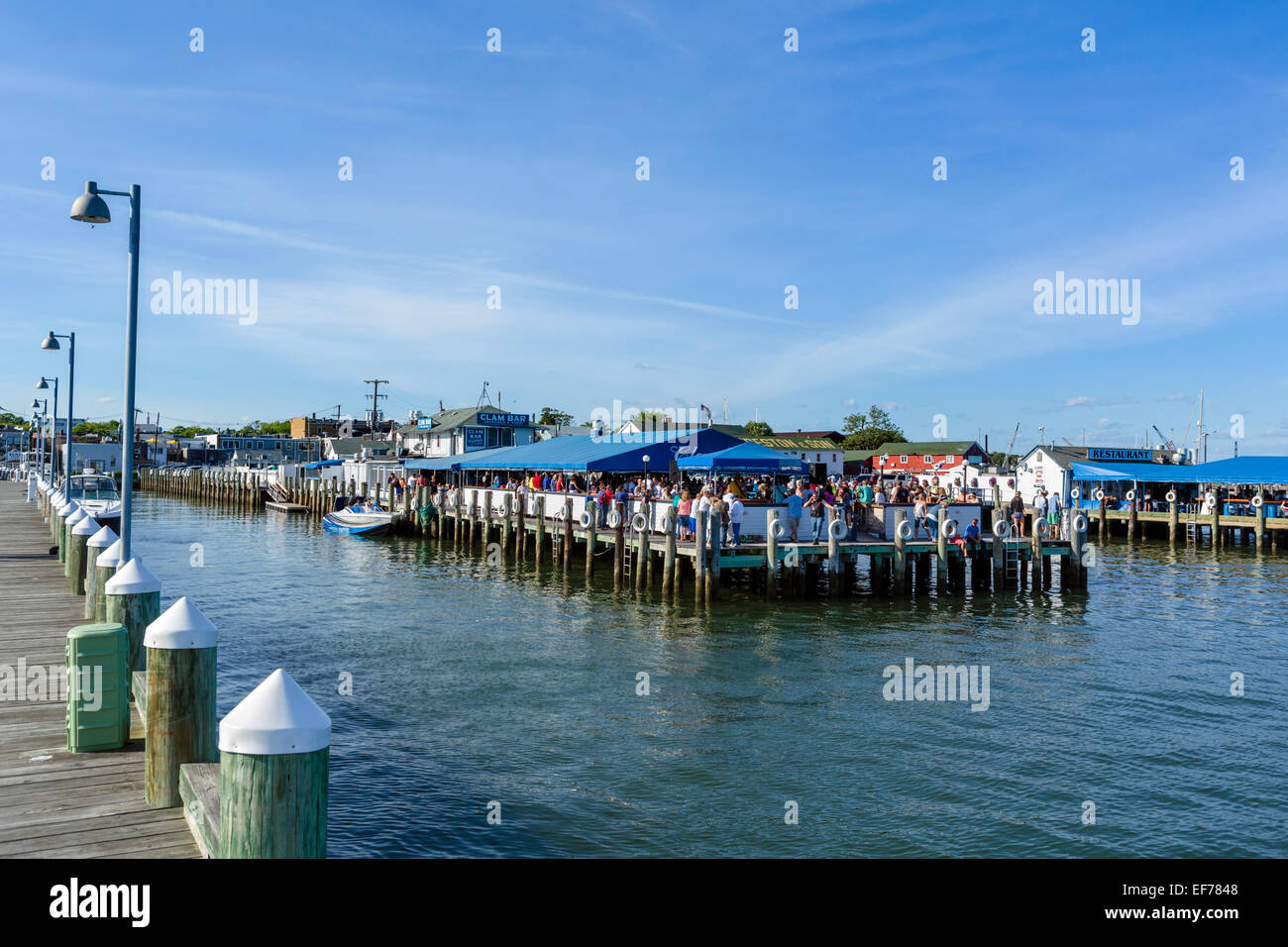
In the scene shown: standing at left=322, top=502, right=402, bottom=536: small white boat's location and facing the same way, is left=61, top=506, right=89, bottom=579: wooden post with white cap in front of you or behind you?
in front

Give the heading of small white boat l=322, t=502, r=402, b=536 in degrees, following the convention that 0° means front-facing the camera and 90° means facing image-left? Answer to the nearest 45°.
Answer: approximately 45°

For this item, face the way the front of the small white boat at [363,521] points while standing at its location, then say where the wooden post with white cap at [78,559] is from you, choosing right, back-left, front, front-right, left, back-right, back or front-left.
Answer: front-left

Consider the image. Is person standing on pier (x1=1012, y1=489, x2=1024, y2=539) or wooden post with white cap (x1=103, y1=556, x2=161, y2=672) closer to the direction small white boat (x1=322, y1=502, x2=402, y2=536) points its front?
the wooden post with white cap

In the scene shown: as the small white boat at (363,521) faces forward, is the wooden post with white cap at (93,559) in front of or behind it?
in front

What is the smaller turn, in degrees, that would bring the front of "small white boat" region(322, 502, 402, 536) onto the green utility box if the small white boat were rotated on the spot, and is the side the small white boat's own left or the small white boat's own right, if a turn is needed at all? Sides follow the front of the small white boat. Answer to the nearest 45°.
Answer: approximately 45° to the small white boat's own left

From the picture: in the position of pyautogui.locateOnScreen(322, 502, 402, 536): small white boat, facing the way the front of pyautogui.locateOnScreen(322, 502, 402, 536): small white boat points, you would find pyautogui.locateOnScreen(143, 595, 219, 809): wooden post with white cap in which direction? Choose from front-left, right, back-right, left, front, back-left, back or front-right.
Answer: front-left

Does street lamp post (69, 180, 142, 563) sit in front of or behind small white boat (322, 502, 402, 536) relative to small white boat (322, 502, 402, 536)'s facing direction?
in front

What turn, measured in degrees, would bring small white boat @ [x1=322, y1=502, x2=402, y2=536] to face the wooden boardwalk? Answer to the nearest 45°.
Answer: approximately 45° to its left

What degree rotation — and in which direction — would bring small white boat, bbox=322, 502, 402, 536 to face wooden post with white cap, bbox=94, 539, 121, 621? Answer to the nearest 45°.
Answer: approximately 45° to its left
